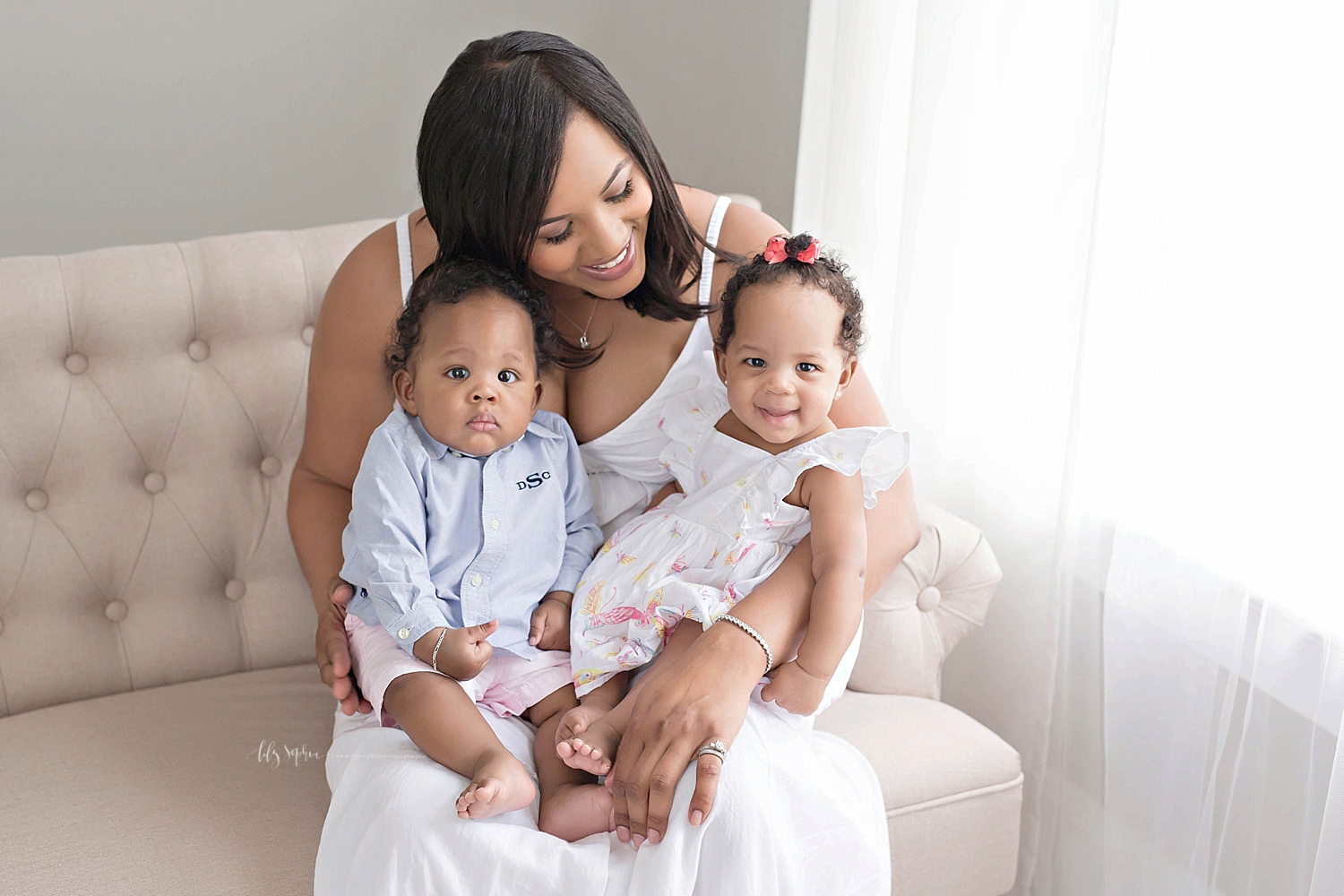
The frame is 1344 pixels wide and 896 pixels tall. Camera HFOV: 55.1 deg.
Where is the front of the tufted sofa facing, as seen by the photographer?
facing the viewer and to the right of the viewer

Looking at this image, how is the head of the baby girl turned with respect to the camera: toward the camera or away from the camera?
toward the camera

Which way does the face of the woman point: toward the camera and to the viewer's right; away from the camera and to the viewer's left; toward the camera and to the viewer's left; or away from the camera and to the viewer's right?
toward the camera and to the viewer's right

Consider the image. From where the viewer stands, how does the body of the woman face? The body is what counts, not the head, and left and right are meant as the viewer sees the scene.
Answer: facing the viewer
